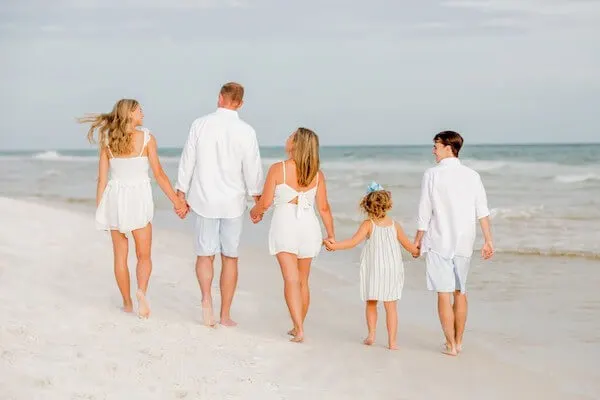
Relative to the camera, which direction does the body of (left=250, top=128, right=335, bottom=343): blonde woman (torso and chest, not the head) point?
away from the camera

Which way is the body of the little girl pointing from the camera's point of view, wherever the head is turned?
away from the camera

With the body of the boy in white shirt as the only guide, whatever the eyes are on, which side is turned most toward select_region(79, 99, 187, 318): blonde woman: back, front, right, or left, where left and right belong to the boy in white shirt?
left

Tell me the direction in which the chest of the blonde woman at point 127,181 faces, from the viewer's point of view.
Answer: away from the camera

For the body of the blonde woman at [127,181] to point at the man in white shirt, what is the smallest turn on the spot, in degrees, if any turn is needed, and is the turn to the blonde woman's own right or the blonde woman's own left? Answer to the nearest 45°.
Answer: approximately 90° to the blonde woman's own right

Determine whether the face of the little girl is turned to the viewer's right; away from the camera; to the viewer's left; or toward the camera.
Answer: away from the camera

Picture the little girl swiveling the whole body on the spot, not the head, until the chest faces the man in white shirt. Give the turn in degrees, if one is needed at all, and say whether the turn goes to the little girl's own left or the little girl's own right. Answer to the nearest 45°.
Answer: approximately 90° to the little girl's own left

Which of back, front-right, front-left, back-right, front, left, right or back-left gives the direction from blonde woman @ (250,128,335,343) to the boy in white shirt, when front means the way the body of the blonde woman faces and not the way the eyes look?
right

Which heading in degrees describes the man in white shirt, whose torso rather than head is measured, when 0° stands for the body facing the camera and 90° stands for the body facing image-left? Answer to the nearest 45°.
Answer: approximately 180°

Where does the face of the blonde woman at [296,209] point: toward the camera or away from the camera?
away from the camera

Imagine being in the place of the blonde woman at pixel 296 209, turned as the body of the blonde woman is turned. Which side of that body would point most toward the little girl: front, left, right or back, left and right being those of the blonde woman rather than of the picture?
right

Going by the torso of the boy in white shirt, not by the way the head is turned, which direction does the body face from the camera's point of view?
away from the camera
